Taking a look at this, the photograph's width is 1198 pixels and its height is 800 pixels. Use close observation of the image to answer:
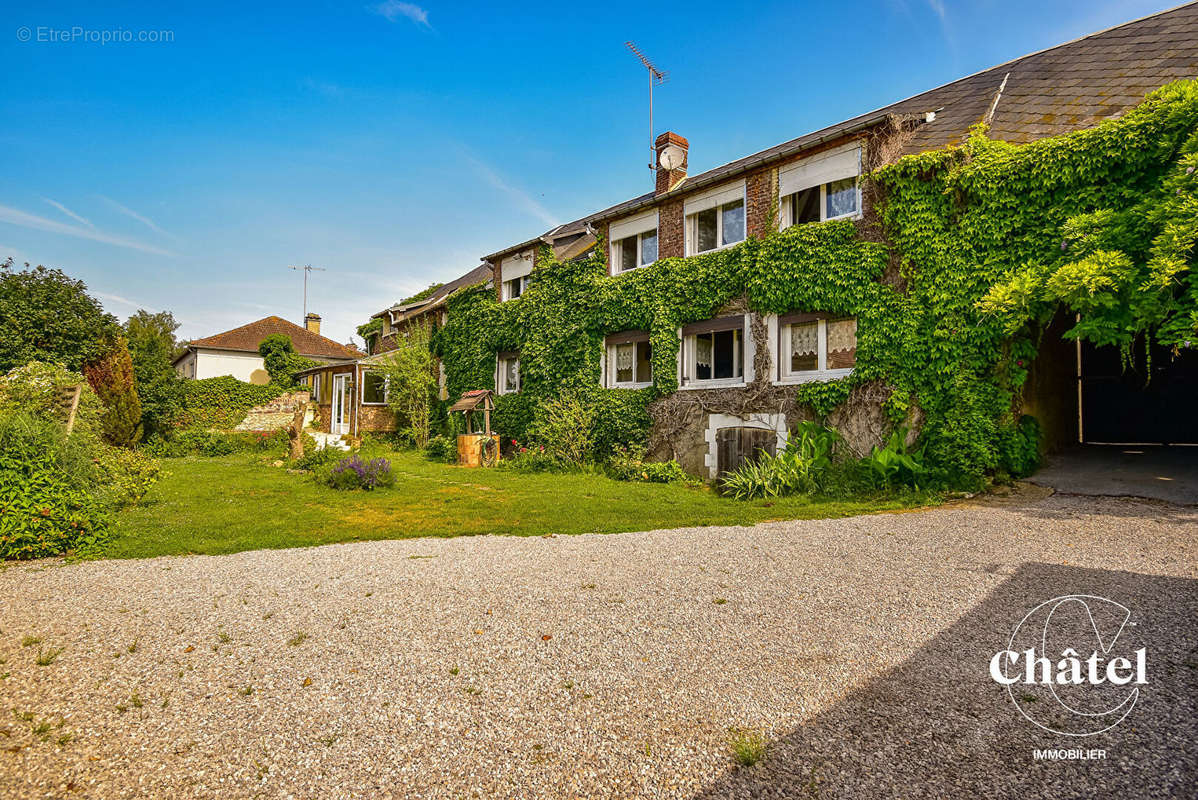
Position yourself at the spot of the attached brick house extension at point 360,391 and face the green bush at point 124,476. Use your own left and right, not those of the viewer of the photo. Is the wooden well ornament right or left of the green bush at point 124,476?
left

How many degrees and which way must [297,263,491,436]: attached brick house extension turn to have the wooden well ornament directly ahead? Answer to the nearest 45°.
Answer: approximately 90° to its left

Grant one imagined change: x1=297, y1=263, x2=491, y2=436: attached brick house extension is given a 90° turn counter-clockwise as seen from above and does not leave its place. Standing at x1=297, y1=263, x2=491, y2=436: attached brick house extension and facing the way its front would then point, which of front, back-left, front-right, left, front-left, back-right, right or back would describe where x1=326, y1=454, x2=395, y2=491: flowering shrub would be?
front-right

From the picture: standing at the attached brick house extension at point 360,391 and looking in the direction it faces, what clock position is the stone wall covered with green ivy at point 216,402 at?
The stone wall covered with green ivy is roughly at 2 o'clock from the attached brick house extension.

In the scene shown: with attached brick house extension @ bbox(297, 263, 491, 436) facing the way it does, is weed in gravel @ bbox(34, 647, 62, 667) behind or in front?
in front

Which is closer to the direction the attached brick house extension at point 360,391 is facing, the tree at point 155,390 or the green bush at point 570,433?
the tree

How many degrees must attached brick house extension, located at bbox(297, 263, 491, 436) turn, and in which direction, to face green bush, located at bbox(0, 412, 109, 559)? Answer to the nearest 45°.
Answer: approximately 45° to its left

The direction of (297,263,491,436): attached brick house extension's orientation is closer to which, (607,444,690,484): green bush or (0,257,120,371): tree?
the tree

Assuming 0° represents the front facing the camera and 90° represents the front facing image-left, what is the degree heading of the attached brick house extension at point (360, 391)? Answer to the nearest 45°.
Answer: approximately 45°

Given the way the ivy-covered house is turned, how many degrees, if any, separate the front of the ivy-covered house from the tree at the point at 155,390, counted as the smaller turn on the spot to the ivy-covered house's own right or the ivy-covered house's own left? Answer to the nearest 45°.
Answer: approximately 45° to the ivy-covered house's own right

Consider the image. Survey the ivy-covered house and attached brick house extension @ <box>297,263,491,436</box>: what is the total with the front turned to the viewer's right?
0

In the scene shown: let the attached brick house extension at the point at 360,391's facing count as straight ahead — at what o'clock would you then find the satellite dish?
The satellite dish is roughly at 9 o'clock from the attached brick house extension.

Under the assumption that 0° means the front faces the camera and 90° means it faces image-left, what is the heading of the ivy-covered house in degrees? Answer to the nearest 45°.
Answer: approximately 45°
